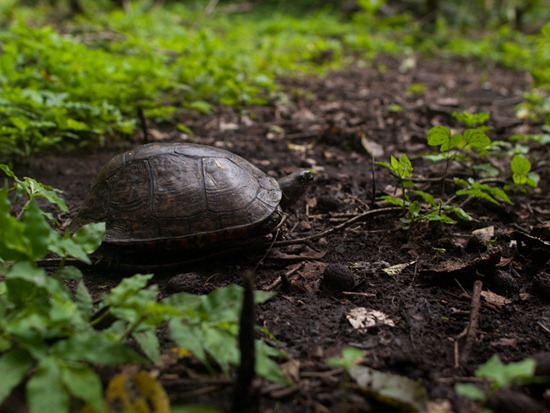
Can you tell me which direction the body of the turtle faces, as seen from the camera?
to the viewer's right

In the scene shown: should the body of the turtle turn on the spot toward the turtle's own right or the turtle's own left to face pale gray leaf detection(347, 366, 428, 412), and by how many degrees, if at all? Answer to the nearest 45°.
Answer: approximately 45° to the turtle's own right

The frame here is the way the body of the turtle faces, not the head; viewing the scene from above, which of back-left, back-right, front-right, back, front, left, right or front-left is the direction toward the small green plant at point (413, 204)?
front

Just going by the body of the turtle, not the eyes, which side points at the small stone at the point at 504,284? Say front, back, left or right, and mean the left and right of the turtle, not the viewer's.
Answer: front

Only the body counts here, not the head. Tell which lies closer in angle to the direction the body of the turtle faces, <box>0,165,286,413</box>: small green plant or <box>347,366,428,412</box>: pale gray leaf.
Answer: the pale gray leaf

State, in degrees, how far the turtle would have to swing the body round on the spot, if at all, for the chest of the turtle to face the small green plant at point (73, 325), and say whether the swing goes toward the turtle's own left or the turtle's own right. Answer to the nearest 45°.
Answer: approximately 90° to the turtle's own right

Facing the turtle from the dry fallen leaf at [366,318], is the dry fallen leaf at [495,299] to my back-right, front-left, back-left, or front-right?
back-right

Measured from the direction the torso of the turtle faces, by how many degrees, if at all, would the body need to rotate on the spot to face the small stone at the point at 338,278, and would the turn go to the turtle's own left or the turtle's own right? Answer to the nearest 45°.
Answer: approximately 45° to the turtle's own right

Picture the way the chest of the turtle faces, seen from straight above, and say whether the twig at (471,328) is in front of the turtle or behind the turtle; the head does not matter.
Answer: in front

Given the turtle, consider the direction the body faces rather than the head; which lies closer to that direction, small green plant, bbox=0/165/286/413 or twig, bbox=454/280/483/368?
the twig

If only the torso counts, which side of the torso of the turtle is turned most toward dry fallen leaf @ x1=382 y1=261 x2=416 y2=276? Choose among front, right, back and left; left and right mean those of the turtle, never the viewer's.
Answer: front
